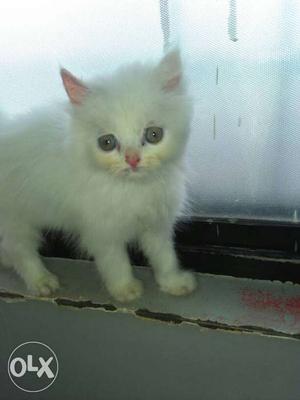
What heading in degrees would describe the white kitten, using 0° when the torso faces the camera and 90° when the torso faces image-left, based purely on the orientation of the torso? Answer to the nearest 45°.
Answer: approximately 315°
